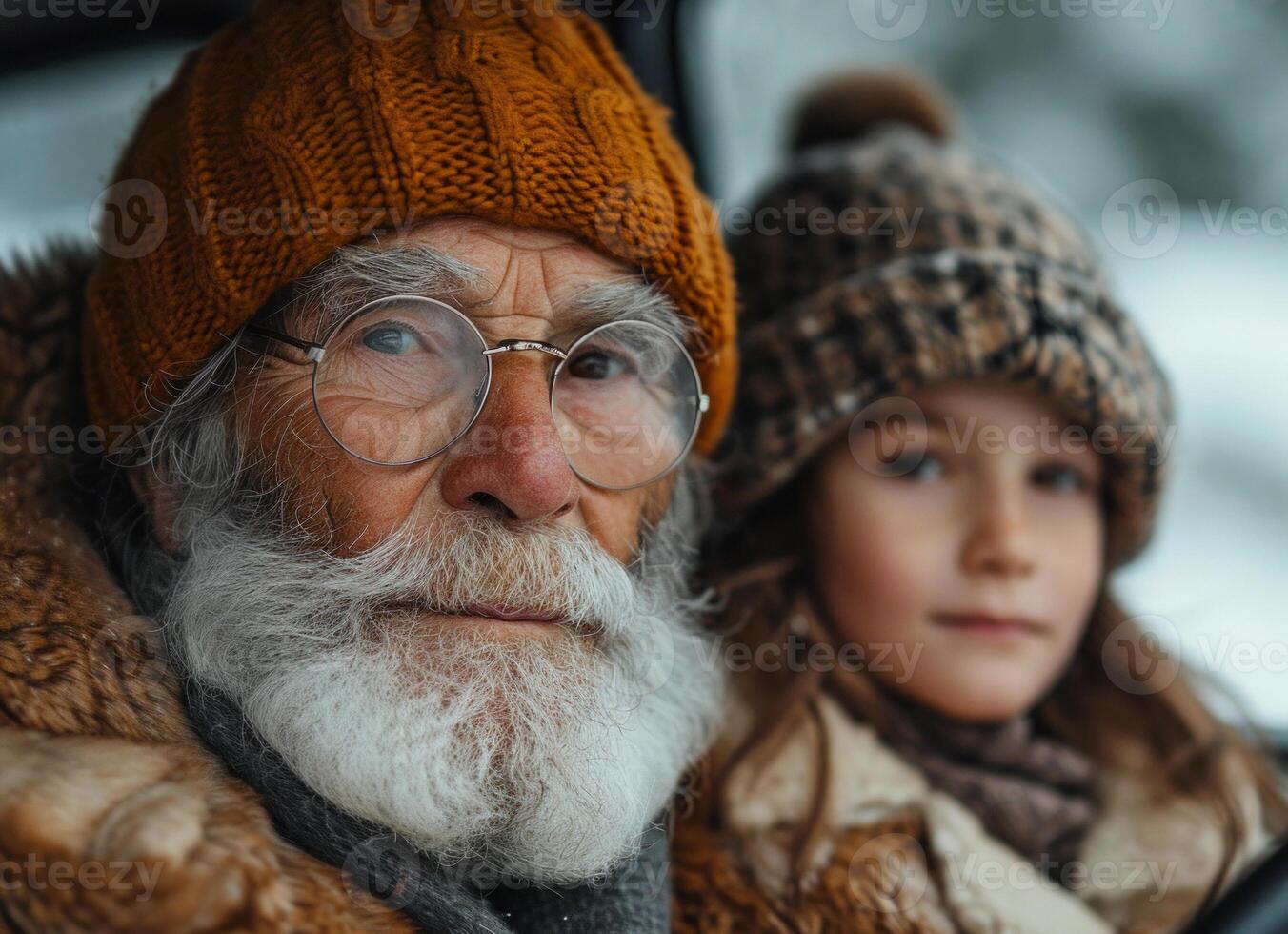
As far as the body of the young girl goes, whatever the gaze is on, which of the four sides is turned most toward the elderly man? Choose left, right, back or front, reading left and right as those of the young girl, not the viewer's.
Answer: right

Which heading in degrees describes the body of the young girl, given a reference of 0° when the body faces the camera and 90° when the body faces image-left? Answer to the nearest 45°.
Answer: approximately 315°

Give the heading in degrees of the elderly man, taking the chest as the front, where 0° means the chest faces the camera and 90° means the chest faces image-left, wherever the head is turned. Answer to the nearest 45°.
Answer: approximately 315°

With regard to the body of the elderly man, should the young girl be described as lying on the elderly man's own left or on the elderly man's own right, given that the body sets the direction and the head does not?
on the elderly man's own left
